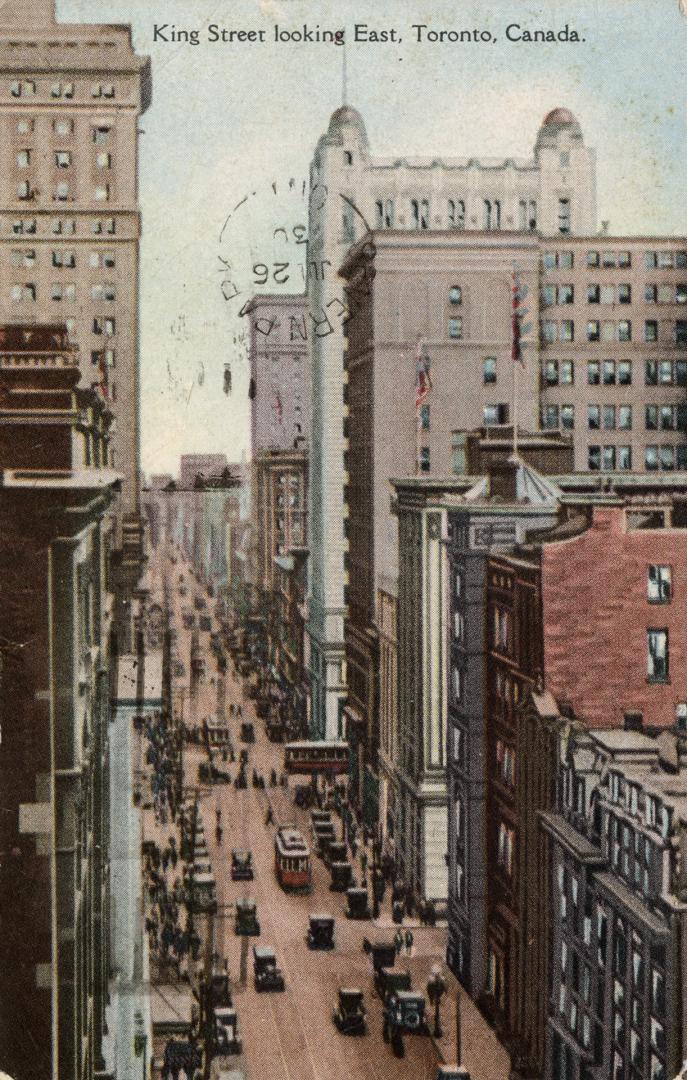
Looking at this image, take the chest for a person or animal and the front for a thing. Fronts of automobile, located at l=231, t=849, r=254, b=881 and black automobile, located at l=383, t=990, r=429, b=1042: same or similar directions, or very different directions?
very different directions

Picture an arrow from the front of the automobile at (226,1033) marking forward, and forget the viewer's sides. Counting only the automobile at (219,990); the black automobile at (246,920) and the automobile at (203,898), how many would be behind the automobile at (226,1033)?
3

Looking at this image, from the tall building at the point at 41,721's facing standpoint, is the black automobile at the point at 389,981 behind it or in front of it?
in front

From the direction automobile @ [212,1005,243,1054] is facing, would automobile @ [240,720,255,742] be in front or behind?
behind

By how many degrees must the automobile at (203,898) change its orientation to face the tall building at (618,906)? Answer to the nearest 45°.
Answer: approximately 45° to its left

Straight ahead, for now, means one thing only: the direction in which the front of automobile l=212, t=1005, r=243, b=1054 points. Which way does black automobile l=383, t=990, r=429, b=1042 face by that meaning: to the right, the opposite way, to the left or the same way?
the opposite way

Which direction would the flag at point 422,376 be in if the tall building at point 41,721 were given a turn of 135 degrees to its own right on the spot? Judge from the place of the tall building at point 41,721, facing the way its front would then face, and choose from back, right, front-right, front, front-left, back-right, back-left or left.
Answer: back

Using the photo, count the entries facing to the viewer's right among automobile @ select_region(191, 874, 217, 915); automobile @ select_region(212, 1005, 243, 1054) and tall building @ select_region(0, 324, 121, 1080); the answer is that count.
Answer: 1

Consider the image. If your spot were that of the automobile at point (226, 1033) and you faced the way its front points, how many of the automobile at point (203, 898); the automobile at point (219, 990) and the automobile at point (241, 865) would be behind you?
3

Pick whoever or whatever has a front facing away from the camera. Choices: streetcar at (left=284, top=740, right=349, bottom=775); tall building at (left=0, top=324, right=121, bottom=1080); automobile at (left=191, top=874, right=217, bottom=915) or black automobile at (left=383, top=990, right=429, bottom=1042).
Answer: the black automobile

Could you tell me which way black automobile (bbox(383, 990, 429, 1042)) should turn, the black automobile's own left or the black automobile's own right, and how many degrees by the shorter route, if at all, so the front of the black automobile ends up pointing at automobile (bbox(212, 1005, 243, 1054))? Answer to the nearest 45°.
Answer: approximately 90° to the black automobile's own left

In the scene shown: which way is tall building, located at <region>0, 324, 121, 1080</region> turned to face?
to the viewer's right

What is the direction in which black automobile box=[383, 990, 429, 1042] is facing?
away from the camera
